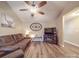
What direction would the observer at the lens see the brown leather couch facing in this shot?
facing the viewer and to the right of the viewer
